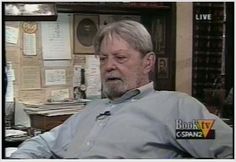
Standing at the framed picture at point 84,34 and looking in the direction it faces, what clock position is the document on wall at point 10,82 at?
The document on wall is roughly at 3 o'clock from the framed picture.

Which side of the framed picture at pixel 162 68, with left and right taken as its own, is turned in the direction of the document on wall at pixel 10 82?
right

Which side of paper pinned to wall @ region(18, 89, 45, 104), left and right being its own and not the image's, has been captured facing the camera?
front

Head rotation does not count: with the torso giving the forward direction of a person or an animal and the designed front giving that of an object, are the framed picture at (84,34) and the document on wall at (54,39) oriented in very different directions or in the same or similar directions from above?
same or similar directions

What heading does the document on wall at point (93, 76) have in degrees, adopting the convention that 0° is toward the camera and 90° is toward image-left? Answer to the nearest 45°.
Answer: approximately 0°

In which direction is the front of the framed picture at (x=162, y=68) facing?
toward the camera

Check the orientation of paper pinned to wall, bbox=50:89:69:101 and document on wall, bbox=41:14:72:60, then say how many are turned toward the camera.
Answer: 2

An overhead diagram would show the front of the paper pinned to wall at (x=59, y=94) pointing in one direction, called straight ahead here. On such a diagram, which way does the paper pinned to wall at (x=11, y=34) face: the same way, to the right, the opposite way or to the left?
the same way

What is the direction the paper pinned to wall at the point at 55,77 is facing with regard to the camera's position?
facing the viewer

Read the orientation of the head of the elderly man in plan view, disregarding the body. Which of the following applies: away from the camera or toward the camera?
toward the camera

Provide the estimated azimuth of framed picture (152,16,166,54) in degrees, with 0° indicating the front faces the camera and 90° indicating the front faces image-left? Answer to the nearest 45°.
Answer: approximately 0°

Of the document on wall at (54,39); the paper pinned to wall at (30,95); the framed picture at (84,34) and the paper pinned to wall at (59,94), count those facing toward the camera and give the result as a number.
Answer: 4

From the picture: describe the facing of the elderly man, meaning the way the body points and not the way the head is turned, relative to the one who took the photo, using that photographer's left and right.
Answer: facing the viewer and to the left of the viewer
